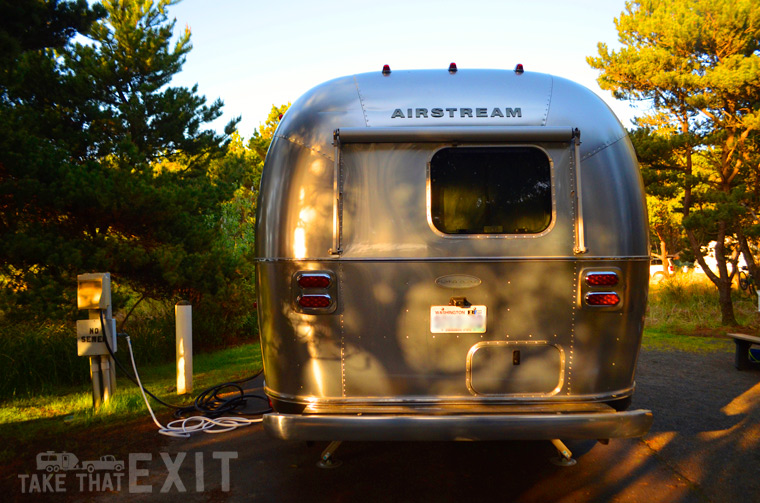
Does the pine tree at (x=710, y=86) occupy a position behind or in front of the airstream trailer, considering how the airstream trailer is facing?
in front

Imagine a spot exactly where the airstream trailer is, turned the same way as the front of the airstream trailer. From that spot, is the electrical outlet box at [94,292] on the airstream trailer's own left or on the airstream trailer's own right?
on the airstream trailer's own left

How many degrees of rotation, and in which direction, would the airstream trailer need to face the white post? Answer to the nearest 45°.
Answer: approximately 45° to its left

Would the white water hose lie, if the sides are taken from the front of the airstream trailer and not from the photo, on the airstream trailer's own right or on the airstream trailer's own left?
on the airstream trailer's own left

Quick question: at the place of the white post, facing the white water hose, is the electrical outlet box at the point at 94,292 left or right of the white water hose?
right

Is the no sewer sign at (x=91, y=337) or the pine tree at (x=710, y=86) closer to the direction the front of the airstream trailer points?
the pine tree

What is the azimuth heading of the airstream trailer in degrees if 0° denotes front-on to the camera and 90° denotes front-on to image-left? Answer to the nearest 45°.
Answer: approximately 180°
